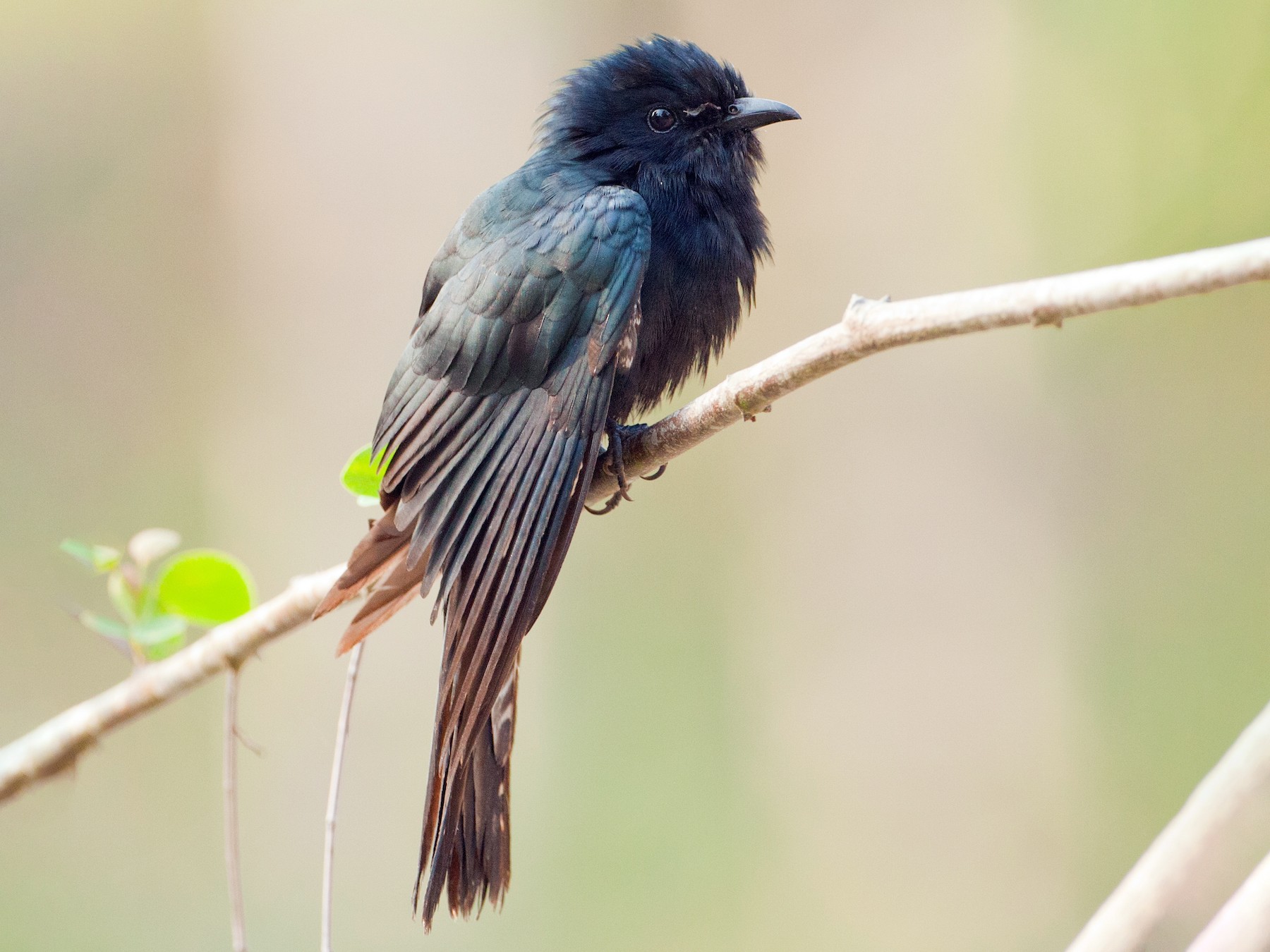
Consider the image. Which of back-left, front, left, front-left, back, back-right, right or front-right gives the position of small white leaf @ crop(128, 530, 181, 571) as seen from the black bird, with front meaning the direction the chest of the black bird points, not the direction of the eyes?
back

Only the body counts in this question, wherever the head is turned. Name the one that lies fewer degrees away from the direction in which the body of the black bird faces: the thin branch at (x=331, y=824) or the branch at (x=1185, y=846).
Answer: the branch

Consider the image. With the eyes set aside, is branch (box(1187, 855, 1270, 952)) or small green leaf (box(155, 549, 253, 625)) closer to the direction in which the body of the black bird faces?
the branch

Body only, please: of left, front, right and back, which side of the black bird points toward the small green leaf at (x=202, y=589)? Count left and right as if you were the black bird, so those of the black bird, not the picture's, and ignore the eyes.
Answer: back

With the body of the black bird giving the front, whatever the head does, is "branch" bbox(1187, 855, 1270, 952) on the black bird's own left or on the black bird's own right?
on the black bird's own right

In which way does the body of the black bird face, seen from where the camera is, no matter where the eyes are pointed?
to the viewer's right

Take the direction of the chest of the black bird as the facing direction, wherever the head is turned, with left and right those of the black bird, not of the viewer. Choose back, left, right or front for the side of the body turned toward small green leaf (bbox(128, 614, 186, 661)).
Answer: back

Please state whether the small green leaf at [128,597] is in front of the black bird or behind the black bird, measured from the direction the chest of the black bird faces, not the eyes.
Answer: behind

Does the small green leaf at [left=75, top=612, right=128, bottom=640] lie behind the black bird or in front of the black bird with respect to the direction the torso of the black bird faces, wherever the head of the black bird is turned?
behind
